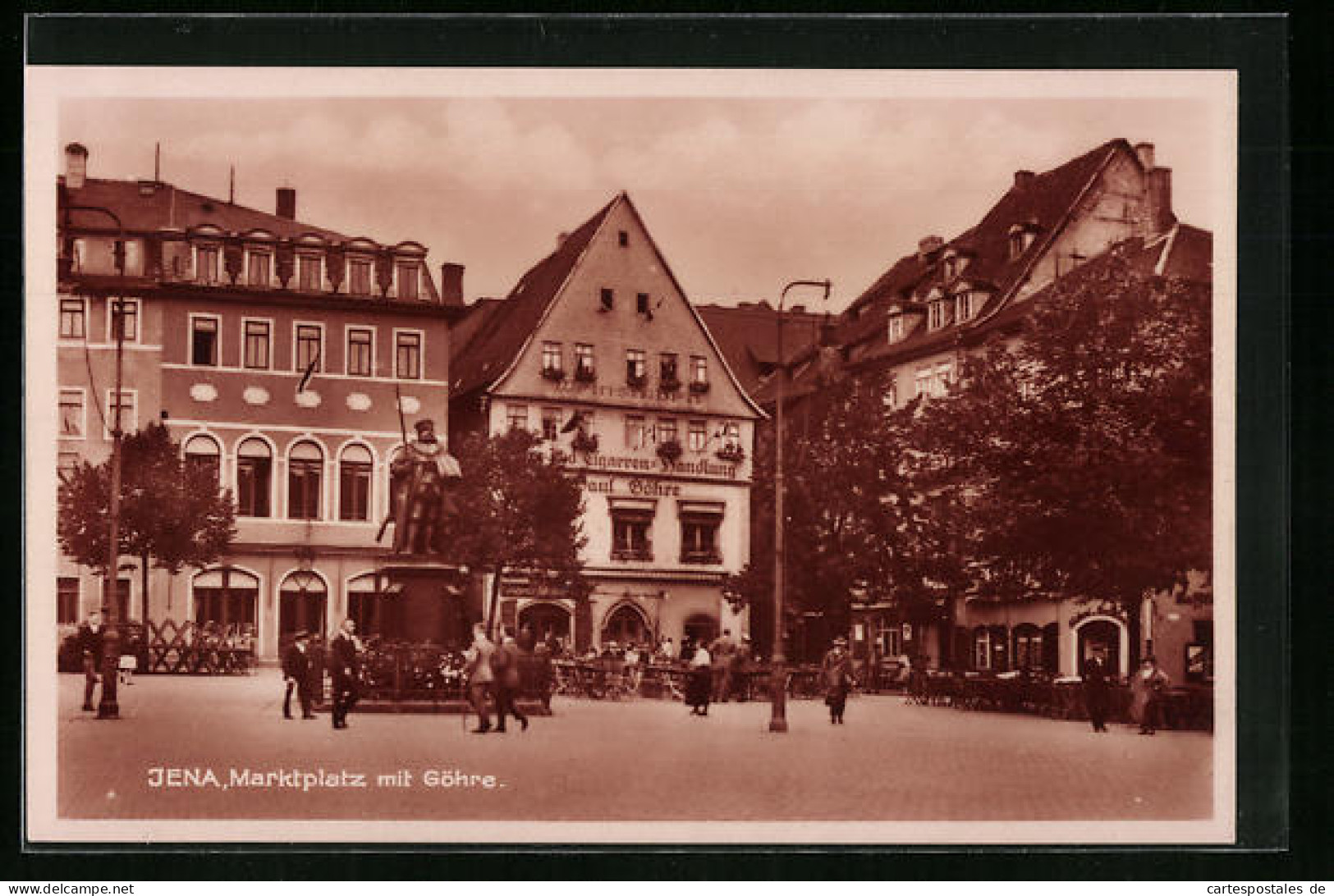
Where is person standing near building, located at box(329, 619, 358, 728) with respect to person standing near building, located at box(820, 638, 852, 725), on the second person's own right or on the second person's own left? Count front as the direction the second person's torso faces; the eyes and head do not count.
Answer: on the second person's own right

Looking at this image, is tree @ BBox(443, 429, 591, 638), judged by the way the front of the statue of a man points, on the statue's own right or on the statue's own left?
on the statue's own left

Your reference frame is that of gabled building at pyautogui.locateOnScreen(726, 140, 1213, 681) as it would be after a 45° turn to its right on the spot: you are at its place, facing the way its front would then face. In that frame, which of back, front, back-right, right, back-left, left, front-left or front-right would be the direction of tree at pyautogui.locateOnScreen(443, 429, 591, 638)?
front

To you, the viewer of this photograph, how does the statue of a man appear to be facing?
facing the viewer

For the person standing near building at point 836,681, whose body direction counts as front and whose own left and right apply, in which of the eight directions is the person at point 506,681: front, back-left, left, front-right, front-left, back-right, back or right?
right
